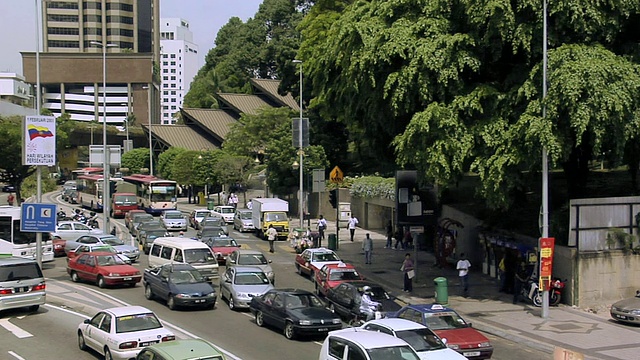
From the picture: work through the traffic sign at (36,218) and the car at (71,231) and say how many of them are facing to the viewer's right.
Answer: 1

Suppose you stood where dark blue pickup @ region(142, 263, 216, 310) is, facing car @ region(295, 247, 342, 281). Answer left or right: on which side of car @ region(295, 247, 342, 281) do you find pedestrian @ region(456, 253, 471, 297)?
right

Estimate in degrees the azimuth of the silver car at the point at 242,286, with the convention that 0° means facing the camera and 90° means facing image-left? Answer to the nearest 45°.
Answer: approximately 315°

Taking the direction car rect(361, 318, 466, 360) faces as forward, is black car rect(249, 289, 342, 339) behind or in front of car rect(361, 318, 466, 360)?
behind

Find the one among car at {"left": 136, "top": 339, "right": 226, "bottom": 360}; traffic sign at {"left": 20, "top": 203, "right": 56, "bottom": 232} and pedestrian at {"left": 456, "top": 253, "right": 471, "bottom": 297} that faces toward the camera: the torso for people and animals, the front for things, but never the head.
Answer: the traffic sign

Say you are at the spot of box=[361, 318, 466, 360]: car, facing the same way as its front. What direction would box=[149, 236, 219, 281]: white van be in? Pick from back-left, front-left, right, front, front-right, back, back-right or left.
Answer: back

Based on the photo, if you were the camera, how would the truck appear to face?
facing the viewer and to the right of the viewer

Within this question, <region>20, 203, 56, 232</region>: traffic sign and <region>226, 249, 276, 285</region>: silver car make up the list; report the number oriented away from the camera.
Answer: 0

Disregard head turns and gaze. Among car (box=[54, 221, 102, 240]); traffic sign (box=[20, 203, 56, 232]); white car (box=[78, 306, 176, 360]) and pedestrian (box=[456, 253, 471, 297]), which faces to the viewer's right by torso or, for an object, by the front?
the car
